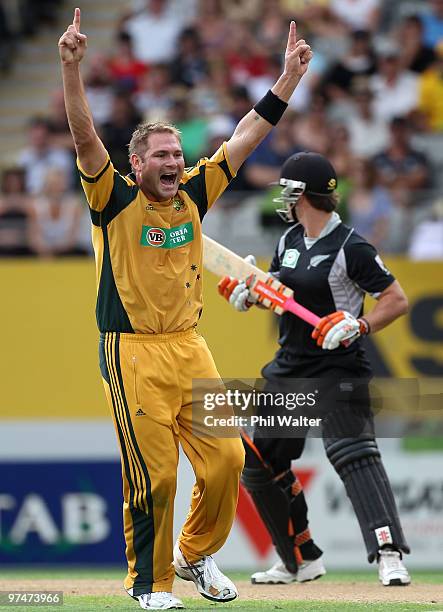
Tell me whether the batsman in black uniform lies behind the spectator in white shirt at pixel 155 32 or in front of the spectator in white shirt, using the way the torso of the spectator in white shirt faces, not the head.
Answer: in front

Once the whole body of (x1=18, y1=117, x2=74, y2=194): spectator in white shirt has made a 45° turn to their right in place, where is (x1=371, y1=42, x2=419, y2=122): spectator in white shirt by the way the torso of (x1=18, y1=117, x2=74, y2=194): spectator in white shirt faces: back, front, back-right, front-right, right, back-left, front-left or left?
back-left

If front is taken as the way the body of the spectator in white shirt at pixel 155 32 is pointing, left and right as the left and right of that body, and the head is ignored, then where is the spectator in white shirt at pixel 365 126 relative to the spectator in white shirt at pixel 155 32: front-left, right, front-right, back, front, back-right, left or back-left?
front-left

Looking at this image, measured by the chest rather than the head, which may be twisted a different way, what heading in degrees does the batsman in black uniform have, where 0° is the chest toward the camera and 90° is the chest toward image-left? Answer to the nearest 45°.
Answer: approximately 45°

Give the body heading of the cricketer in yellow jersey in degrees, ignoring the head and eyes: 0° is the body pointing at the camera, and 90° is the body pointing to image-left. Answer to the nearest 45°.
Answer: approximately 315°

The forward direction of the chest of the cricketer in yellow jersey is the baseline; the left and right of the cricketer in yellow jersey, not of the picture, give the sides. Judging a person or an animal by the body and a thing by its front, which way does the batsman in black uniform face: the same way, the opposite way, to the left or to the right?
to the right

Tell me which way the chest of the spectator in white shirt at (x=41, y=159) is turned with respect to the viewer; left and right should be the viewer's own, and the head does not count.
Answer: facing the viewer

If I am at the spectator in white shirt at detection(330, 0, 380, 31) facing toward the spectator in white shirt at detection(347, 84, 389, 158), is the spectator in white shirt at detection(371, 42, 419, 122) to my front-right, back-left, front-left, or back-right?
front-left

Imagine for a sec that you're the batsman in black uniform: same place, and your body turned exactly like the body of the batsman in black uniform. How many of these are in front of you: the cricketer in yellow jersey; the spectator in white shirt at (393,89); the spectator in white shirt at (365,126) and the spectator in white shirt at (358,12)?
1

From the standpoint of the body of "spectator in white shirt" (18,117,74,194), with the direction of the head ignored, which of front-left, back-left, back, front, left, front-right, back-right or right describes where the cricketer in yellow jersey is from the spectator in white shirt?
front

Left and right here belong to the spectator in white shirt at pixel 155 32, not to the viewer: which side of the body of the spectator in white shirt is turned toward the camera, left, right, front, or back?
front

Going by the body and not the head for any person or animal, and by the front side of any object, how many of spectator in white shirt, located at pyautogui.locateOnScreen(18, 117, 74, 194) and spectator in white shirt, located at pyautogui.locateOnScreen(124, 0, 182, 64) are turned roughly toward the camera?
2
